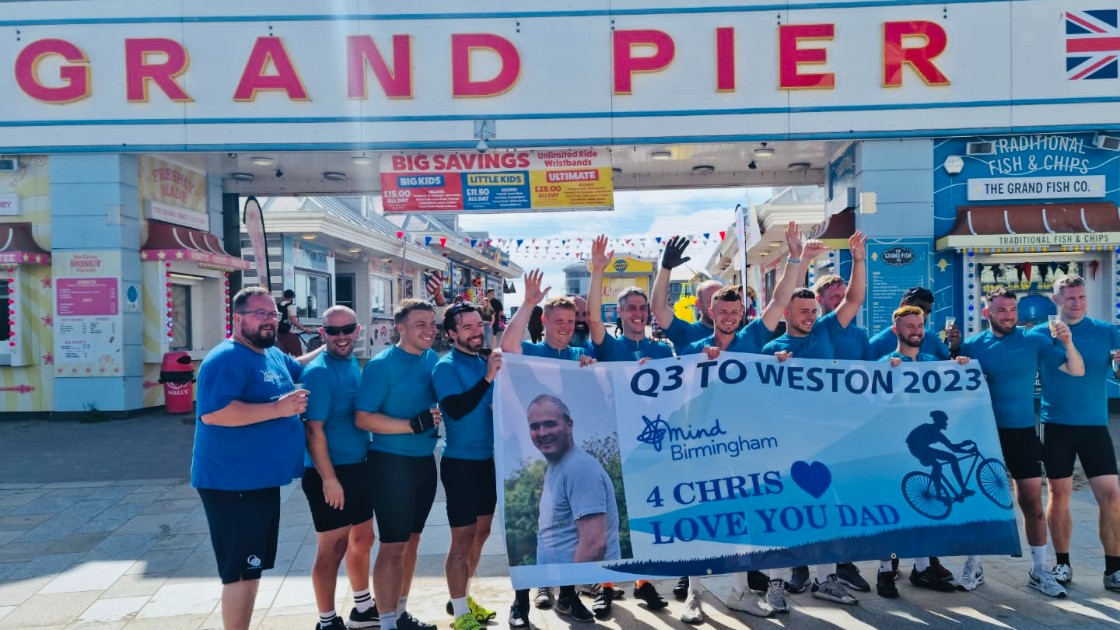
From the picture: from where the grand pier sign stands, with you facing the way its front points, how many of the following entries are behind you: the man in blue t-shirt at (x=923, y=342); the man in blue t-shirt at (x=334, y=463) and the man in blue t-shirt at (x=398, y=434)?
0

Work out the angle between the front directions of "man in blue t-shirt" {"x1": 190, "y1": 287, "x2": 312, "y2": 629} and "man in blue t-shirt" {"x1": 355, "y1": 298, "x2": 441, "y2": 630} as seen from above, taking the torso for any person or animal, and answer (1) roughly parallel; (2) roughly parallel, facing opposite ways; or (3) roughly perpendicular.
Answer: roughly parallel

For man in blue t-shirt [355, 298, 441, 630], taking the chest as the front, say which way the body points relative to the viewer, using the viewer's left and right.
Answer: facing the viewer and to the right of the viewer

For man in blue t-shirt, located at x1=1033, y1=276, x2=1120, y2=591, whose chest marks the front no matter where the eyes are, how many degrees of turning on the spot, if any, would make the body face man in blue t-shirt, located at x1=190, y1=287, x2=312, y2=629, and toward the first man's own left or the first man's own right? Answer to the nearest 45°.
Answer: approximately 45° to the first man's own right

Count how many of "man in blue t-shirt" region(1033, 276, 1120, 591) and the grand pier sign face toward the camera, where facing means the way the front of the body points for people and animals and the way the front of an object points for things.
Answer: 2

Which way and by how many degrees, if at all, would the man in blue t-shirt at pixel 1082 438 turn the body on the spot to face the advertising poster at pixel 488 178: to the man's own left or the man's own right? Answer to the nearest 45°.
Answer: approximately 135° to the man's own right

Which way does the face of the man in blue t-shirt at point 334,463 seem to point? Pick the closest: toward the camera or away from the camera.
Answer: toward the camera

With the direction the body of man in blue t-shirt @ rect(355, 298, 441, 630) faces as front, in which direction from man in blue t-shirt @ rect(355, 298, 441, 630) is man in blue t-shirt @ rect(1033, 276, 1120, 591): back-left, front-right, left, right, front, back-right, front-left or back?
front-left

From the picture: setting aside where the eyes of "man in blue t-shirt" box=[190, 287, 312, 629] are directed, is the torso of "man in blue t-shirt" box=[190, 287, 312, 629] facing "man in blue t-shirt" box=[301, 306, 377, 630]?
no

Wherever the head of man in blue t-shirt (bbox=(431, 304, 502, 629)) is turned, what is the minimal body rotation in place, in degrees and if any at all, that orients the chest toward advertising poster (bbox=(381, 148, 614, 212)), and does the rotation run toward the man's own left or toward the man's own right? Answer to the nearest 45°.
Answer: approximately 135° to the man's own left

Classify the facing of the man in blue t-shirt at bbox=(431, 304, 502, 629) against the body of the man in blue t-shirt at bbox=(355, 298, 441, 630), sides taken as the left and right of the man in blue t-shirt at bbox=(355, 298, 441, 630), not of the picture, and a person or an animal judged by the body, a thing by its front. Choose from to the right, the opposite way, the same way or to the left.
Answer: the same way

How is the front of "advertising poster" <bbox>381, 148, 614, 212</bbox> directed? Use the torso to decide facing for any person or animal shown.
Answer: toward the camera
